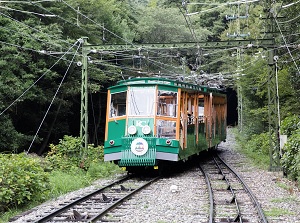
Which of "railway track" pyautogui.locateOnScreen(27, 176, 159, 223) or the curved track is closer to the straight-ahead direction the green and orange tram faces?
the railway track

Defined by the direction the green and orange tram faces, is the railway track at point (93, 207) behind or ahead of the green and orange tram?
ahead

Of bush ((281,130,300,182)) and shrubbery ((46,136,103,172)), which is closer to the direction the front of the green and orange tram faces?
the shrubbery

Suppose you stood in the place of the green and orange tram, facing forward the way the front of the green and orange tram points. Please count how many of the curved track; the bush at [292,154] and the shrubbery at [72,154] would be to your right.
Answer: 1

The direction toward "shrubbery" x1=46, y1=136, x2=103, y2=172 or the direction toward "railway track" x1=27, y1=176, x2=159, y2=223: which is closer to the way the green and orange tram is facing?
the railway track

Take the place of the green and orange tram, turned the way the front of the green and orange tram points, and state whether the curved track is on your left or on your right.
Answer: on your left

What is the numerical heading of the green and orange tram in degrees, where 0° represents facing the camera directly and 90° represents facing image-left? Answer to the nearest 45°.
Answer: approximately 45°

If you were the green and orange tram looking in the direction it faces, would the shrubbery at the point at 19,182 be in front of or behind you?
in front

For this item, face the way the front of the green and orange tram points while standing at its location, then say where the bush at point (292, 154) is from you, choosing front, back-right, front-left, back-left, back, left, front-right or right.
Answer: back-left

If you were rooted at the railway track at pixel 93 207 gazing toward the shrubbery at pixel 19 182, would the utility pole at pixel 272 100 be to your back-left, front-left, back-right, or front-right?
back-right

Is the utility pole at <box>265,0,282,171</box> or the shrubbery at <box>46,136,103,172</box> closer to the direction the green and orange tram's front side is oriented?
the shrubbery

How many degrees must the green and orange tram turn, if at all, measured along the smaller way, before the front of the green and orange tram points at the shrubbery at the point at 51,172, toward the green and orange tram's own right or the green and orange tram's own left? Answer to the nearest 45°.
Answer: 0° — it already faces it
